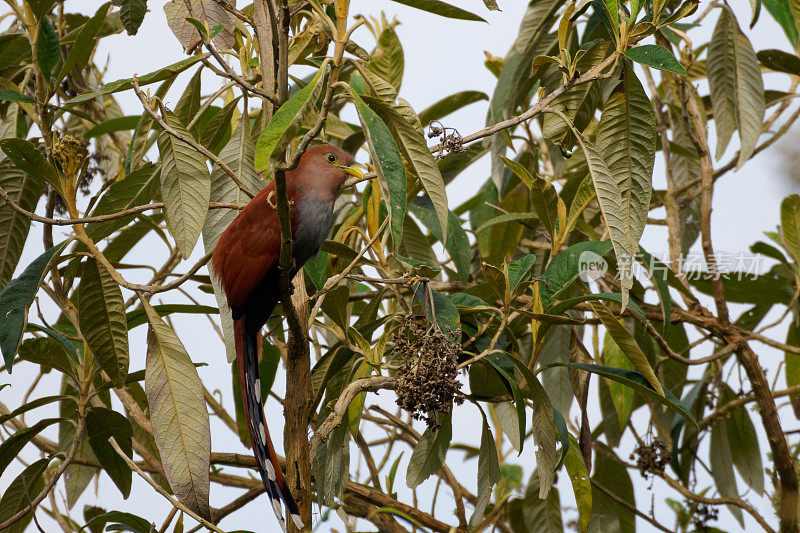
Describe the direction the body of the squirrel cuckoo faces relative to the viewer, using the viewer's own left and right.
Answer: facing to the right of the viewer

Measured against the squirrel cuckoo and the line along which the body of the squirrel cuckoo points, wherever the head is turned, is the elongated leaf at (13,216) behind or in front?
behind
